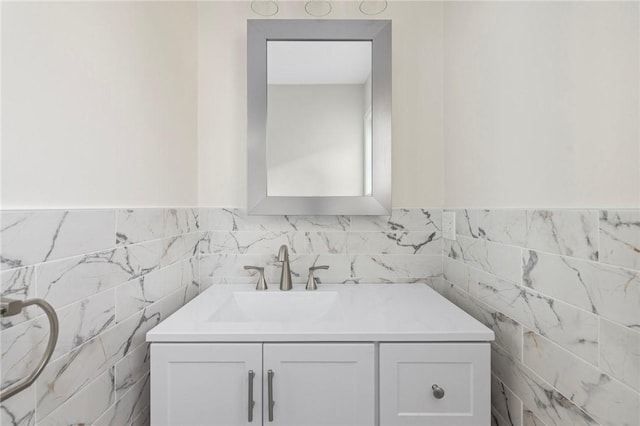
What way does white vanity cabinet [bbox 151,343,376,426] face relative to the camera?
toward the camera
